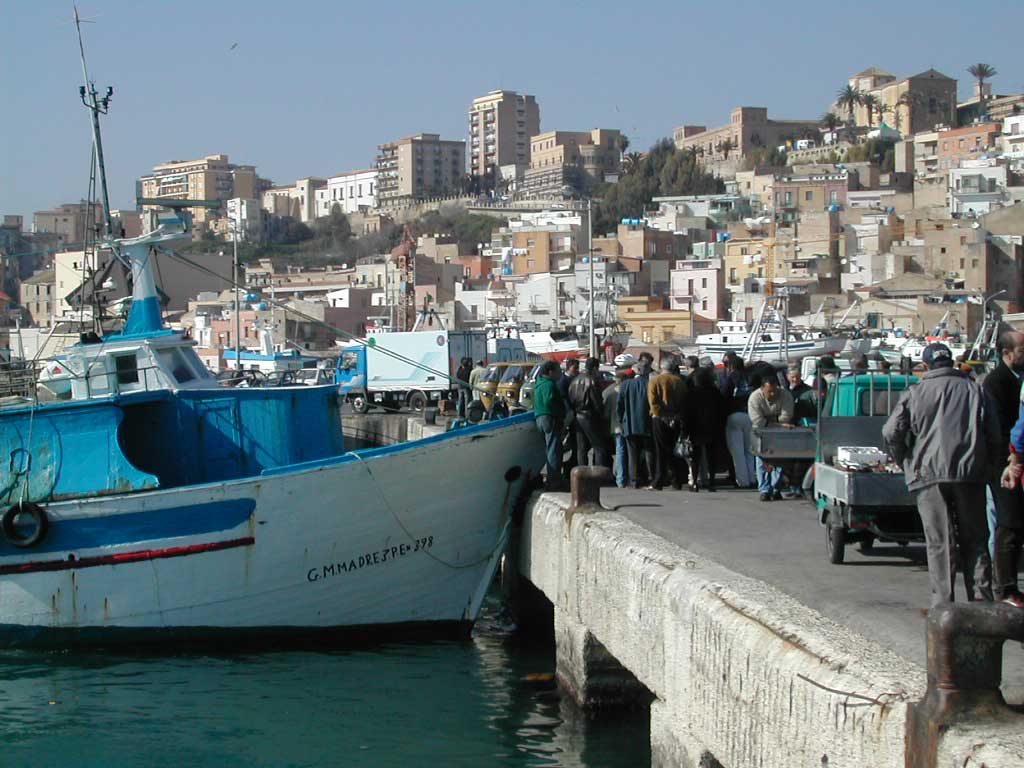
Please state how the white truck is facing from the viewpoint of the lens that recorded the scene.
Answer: facing to the left of the viewer

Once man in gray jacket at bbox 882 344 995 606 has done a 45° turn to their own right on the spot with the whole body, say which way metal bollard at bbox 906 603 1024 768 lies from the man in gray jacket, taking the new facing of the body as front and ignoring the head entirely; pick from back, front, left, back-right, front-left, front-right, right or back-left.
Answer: back-right

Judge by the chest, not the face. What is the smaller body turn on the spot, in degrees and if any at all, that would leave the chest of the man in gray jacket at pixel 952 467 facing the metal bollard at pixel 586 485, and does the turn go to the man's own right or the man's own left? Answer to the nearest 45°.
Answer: approximately 45° to the man's own left

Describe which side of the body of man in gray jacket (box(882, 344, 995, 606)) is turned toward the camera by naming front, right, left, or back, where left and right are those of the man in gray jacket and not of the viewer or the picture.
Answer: back

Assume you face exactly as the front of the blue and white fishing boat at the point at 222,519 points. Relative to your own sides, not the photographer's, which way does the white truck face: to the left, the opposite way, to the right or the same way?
the opposite way

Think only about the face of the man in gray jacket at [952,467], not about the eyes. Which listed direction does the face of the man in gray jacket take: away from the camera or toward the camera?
away from the camera

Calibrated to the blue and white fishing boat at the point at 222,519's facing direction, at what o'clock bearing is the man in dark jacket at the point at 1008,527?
The man in dark jacket is roughly at 2 o'clock from the blue and white fishing boat.

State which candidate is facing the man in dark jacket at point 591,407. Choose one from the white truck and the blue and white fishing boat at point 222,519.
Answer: the blue and white fishing boat

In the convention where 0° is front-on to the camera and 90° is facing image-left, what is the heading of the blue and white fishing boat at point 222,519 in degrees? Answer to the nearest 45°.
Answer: approximately 270°

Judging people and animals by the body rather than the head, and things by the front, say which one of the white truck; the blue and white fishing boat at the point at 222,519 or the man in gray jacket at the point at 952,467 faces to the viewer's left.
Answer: the white truck

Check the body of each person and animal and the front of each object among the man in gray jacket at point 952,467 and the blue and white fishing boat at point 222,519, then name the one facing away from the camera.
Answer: the man in gray jacket

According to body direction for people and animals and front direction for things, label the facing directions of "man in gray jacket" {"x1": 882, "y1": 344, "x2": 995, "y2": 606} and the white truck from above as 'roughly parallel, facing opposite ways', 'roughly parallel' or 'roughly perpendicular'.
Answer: roughly perpendicular
